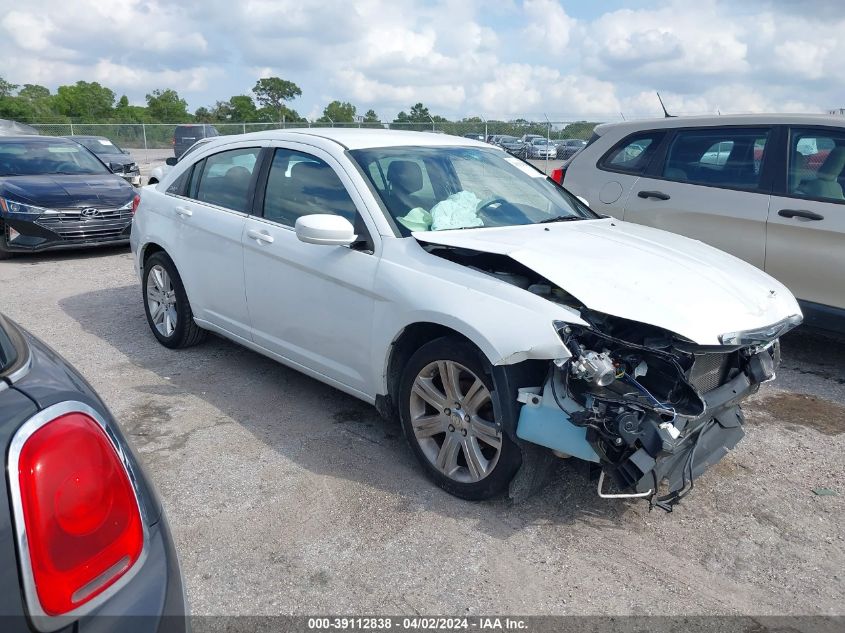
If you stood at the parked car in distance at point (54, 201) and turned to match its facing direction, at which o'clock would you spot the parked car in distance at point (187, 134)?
the parked car in distance at point (187, 134) is roughly at 8 o'clock from the parked car in distance at point (54, 201).

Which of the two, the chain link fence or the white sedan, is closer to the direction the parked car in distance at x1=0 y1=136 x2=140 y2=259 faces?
the white sedan

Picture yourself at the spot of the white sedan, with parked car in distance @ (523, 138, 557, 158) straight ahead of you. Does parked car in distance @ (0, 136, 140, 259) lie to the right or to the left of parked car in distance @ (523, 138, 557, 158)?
left

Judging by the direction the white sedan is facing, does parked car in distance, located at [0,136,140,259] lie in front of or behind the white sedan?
behind

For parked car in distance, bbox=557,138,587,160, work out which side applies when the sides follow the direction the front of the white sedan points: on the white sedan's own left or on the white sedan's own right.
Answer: on the white sedan's own left

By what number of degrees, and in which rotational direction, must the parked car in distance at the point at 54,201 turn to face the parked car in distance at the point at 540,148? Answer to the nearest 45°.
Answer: approximately 90° to its left

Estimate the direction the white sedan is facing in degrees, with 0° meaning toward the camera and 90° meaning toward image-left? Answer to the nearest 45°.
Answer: approximately 315°

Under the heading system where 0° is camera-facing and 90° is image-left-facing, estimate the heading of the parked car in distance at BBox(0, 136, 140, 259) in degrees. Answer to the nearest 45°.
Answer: approximately 315°

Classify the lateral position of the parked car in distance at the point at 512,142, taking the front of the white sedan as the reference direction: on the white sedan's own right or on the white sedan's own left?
on the white sedan's own left

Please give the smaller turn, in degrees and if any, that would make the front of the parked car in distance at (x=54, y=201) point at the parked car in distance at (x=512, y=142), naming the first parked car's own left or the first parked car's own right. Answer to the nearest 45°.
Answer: approximately 90° to the first parked car's own left

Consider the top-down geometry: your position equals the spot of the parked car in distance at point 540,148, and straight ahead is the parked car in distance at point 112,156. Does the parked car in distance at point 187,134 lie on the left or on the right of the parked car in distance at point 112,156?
right

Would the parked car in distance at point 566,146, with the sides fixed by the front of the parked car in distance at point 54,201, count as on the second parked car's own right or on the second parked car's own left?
on the second parked car's own left

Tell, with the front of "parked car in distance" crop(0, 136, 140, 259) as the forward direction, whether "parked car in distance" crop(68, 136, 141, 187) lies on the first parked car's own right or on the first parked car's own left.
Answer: on the first parked car's own left
